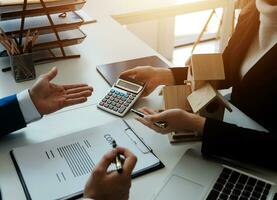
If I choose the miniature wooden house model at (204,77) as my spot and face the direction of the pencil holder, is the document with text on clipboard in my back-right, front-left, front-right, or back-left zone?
front-left

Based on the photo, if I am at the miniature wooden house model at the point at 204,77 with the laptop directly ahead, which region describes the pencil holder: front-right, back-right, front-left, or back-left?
back-right

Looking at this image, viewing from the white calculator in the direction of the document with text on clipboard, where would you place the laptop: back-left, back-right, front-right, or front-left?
front-left

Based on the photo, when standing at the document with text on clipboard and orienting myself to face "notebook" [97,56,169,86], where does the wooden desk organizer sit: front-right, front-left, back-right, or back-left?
front-left

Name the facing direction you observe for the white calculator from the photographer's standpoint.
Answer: facing the viewer and to the left of the viewer

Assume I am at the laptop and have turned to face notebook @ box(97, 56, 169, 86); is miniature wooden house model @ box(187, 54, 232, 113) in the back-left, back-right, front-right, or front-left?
front-right

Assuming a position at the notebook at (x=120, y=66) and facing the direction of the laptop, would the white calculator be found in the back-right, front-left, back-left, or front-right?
front-right

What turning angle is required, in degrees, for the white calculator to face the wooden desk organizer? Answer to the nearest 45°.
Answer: approximately 90° to its right

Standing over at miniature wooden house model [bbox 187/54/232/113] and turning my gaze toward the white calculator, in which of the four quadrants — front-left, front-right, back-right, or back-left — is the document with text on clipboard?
front-left
